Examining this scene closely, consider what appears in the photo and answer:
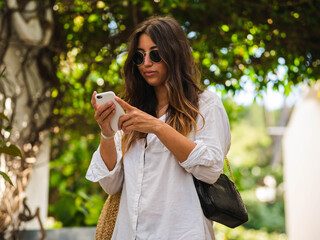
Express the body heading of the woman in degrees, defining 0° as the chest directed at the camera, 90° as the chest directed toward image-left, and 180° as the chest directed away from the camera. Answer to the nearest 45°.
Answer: approximately 45°

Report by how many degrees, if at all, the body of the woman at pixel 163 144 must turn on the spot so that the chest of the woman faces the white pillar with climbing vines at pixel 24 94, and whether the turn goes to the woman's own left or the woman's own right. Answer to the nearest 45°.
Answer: approximately 90° to the woman's own right

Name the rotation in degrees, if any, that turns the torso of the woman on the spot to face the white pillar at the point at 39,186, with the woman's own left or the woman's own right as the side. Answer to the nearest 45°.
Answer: approximately 90° to the woman's own right

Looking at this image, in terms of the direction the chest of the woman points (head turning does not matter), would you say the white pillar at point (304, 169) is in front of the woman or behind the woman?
behind
